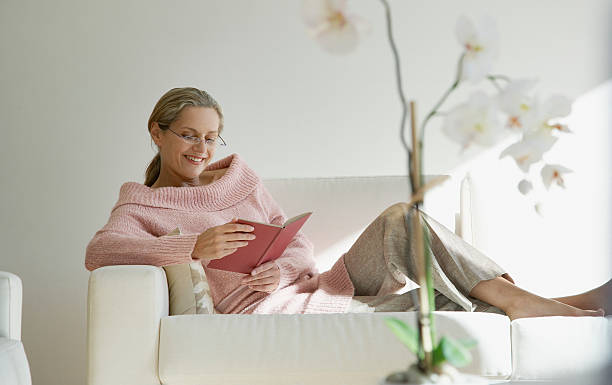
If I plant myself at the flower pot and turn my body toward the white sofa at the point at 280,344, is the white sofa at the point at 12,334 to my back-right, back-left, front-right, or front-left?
front-left

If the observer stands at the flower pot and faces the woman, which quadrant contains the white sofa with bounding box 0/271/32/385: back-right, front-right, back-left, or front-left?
front-left

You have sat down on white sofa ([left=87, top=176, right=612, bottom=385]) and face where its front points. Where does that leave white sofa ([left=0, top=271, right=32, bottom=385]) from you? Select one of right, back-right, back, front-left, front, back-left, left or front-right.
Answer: right

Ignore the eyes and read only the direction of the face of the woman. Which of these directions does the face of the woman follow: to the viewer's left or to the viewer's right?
to the viewer's right

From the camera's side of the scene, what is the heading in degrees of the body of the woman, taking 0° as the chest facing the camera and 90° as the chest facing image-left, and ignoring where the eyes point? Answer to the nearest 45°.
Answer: approximately 315°

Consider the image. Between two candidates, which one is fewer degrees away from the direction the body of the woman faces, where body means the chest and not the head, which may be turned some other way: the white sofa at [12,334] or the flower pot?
the flower pot

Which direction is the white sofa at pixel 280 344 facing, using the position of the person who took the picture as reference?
facing the viewer

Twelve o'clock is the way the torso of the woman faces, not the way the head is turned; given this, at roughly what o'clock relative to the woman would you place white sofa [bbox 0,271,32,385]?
The white sofa is roughly at 3 o'clock from the woman.

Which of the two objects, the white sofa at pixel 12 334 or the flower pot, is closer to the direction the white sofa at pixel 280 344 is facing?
the flower pot

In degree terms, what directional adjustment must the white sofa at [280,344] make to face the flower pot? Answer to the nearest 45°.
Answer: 0° — it already faces it
